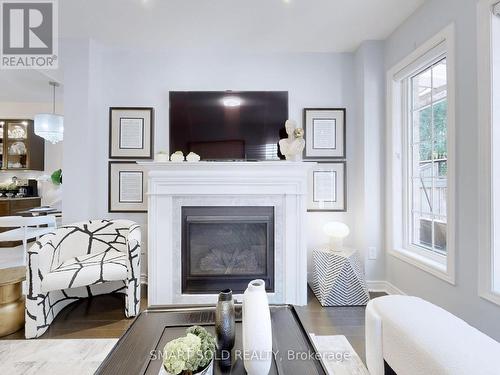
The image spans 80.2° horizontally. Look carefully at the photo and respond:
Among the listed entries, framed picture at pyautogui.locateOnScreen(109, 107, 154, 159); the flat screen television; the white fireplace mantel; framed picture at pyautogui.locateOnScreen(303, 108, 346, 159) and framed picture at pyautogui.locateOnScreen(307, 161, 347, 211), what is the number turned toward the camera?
5

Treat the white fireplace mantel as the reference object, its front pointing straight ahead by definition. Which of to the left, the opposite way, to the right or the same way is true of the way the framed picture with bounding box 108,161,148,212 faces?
the same way

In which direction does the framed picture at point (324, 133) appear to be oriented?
toward the camera

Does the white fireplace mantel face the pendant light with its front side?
no

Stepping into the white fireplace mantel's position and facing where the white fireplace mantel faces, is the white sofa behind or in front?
in front

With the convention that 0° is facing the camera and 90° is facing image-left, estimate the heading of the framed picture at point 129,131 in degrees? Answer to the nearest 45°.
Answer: approximately 0°

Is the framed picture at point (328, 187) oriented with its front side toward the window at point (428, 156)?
no

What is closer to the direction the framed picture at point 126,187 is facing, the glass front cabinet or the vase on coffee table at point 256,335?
the vase on coffee table

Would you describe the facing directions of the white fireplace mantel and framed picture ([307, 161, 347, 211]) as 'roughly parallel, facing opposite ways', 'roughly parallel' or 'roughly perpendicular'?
roughly parallel

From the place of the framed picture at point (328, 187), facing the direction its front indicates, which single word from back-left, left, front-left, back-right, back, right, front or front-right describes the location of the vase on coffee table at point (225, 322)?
front

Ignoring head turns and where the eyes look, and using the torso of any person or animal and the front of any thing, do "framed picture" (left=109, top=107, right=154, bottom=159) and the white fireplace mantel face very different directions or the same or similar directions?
same or similar directions

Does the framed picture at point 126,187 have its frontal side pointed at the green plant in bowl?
yes

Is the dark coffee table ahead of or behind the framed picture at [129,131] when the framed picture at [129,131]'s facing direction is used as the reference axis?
ahead

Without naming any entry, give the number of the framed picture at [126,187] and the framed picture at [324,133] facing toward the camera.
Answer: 2

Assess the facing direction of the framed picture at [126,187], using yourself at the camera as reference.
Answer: facing the viewer

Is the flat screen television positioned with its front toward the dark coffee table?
yes

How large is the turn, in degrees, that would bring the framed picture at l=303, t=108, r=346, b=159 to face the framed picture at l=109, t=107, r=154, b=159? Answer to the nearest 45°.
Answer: approximately 90° to its right

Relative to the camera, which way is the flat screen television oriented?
toward the camera

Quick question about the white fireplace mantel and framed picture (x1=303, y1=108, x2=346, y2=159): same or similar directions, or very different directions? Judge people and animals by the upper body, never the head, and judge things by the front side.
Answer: same or similar directions

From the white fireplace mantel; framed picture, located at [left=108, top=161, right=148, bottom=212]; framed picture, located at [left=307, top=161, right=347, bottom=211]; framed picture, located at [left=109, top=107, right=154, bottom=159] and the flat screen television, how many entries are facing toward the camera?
5
